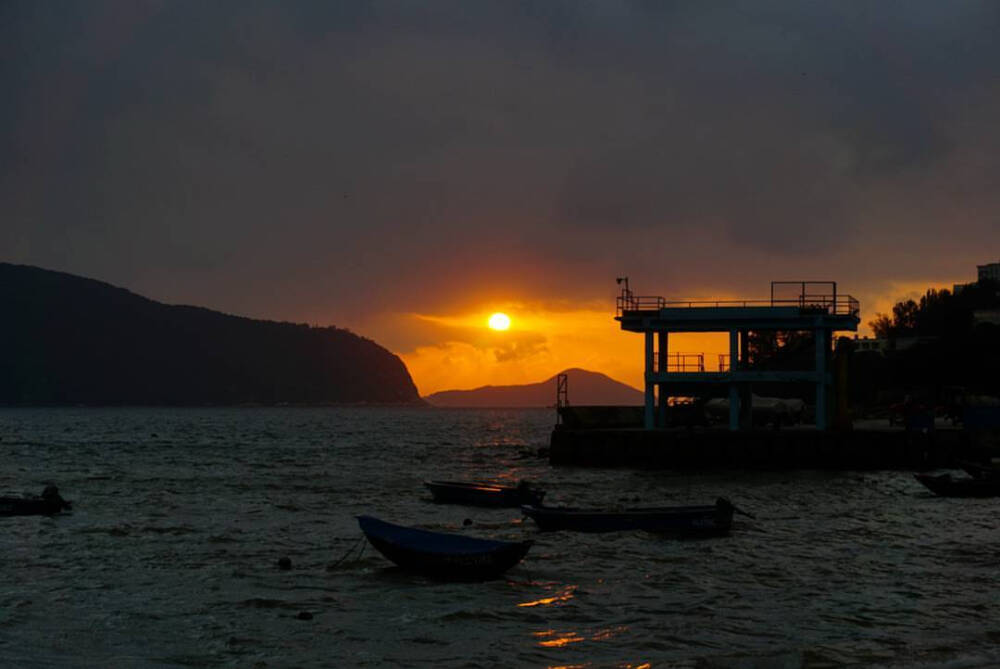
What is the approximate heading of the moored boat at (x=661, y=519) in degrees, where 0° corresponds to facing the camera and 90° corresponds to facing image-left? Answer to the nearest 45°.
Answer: approximately 90°

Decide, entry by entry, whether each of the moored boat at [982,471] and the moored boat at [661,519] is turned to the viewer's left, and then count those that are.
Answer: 2

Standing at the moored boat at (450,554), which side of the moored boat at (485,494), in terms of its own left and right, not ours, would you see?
left

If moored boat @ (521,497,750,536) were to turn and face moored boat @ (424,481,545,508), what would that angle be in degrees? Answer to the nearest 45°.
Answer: approximately 45° to its right

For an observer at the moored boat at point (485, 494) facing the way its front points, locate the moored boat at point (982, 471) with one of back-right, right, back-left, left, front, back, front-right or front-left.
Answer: back

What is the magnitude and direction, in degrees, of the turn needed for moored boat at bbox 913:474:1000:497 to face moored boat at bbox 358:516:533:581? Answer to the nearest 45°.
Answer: approximately 45° to its left

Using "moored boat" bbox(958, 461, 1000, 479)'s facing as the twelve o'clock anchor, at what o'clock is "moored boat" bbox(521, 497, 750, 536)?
"moored boat" bbox(521, 497, 750, 536) is roughly at 10 o'clock from "moored boat" bbox(958, 461, 1000, 479).

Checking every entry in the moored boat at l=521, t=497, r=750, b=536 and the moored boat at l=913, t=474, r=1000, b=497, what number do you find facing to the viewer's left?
2

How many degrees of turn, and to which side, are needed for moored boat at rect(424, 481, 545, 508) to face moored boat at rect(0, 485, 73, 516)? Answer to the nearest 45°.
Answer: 0° — it already faces it

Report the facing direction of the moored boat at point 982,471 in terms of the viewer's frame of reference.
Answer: facing to the left of the viewer

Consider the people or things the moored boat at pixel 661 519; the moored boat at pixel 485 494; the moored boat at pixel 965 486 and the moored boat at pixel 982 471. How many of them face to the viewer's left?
4

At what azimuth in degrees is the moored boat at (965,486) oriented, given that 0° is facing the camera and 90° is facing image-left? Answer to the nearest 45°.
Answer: approximately 90°

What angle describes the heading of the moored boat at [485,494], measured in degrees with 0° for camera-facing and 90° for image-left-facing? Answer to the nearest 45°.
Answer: approximately 90°

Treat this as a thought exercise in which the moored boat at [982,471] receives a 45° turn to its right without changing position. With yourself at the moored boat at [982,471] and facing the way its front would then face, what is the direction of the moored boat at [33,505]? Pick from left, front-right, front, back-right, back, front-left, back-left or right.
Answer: left

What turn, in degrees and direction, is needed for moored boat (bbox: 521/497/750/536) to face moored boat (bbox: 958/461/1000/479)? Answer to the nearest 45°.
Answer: approximately 135° to its right
